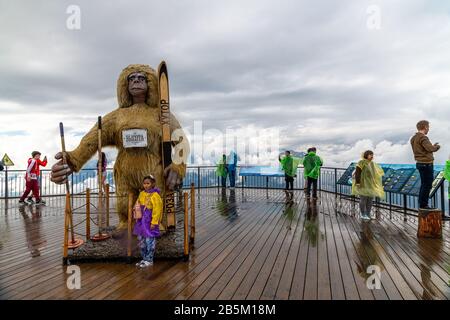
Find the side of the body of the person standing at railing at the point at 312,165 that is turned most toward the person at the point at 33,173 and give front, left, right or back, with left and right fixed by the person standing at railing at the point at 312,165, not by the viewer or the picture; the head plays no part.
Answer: left

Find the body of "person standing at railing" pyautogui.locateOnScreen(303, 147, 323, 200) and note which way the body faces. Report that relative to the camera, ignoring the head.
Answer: away from the camera

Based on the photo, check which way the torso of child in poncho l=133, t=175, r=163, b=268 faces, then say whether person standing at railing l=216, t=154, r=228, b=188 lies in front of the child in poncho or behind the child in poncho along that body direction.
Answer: behind

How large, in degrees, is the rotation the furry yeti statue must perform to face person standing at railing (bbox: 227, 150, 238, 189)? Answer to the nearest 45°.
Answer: approximately 135° to its left

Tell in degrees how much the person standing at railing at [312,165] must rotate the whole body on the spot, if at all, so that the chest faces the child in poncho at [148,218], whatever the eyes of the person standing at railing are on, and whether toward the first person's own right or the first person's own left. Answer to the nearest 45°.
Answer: approximately 180°

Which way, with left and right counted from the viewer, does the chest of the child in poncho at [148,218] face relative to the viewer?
facing the viewer and to the left of the viewer

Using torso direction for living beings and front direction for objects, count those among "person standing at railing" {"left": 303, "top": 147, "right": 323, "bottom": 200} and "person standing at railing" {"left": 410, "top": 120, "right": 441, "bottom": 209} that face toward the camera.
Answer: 0

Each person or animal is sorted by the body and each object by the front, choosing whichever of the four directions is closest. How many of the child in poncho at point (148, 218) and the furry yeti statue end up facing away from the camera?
0

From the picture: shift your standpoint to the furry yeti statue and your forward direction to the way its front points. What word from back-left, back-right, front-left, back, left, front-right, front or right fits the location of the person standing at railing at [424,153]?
left

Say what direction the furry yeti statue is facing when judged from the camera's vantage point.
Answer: facing the viewer

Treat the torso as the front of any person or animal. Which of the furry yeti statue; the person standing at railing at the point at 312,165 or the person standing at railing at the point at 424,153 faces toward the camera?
the furry yeti statue

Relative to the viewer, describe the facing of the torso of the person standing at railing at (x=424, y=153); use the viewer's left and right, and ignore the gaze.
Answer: facing away from the viewer and to the right of the viewer

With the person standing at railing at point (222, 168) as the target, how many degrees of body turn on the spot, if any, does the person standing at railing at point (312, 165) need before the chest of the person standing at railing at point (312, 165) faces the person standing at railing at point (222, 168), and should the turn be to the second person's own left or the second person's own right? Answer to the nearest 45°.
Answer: approximately 45° to the second person's own left
